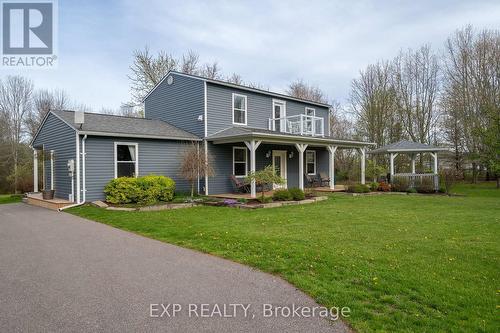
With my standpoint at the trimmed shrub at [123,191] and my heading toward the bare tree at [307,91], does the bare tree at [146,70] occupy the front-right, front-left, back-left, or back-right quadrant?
front-left

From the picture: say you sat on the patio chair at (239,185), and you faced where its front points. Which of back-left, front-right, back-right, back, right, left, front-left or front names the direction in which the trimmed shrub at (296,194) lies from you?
front

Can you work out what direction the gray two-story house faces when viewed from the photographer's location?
facing the viewer and to the right of the viewer

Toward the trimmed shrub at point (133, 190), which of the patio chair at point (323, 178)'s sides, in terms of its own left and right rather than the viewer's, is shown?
right

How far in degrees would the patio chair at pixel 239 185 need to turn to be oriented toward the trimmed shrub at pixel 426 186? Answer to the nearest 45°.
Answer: approximately 45° to its left

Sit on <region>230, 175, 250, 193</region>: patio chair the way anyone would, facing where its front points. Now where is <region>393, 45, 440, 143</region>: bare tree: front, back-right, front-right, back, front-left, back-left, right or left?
left

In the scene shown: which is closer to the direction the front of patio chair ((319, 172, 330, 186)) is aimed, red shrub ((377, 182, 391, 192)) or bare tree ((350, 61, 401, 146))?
the red shrub

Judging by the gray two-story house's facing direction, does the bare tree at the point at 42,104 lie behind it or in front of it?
behind

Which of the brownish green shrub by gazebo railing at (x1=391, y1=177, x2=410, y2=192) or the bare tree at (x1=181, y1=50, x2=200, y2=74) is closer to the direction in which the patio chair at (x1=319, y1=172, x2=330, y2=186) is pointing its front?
the brownish green shrub by gazebo railing

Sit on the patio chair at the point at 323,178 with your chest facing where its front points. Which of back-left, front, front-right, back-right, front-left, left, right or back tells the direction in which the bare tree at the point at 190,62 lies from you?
back

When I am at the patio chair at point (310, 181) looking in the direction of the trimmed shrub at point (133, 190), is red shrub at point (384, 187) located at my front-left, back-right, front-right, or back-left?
back-left

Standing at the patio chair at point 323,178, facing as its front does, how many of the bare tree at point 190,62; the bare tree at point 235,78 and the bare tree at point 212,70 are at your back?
3

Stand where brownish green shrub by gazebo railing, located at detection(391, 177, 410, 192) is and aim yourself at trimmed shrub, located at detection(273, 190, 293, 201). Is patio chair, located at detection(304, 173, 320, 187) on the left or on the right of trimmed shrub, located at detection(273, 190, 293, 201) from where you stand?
right

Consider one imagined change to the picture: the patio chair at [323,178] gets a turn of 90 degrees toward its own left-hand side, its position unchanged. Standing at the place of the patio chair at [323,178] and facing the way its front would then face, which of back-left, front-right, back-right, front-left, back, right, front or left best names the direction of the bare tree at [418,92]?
front

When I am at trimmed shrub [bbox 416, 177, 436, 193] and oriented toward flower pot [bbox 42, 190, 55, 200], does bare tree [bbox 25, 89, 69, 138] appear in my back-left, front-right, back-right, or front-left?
front-right

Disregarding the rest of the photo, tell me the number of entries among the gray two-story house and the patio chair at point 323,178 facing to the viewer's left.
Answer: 0

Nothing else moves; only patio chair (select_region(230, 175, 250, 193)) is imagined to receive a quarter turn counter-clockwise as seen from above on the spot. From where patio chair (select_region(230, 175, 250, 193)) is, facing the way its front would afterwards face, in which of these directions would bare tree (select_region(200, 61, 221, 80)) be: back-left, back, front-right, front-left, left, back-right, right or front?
front-left

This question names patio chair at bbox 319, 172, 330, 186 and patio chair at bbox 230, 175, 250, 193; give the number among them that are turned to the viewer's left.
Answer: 0
